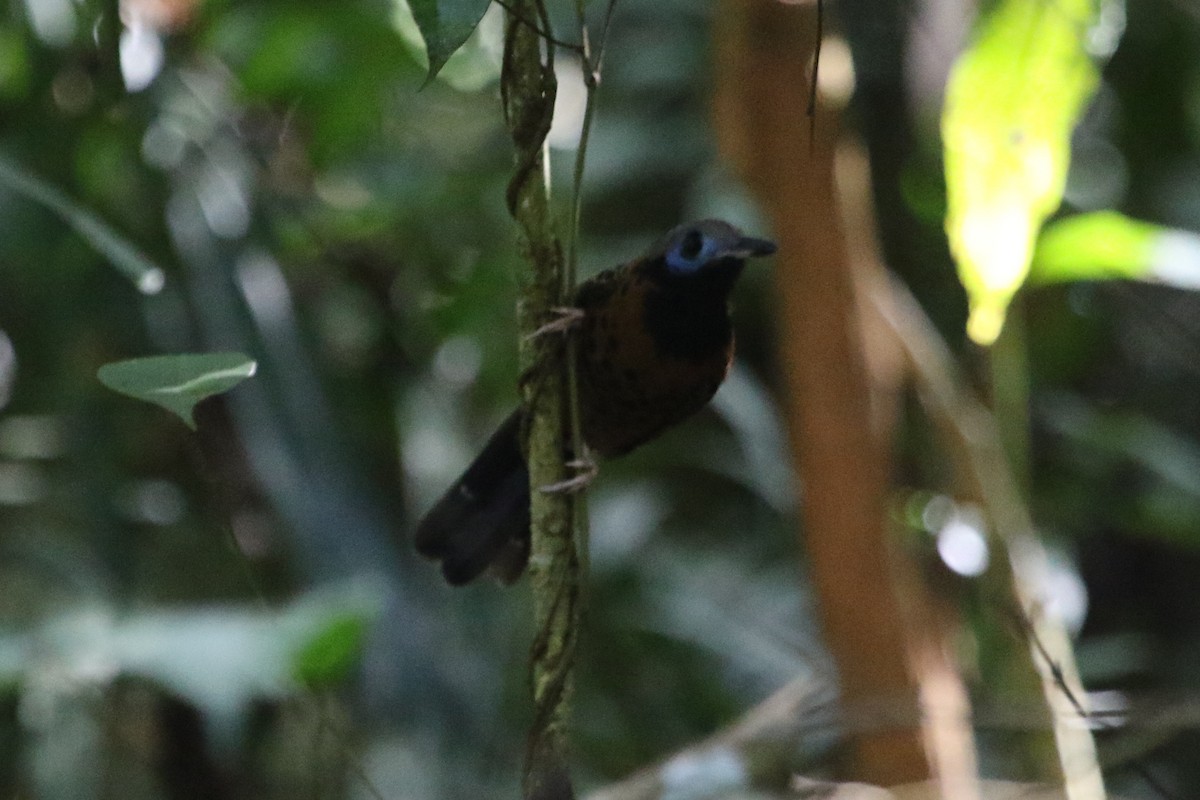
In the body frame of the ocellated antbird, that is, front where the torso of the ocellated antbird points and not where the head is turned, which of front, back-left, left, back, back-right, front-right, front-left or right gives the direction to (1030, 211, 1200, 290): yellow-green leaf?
front

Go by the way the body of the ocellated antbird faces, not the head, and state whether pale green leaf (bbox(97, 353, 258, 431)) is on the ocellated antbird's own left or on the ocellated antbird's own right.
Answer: on the ocellated antbird's own right

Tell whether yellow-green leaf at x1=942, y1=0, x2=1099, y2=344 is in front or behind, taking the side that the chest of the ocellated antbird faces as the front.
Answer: in front

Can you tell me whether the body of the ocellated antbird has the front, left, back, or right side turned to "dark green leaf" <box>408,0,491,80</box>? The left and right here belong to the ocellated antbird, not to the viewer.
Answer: back

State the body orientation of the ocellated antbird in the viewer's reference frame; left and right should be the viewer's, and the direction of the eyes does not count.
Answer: facing to the right of the viewer

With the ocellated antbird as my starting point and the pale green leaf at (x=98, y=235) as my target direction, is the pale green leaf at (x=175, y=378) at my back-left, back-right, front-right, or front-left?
front-left
